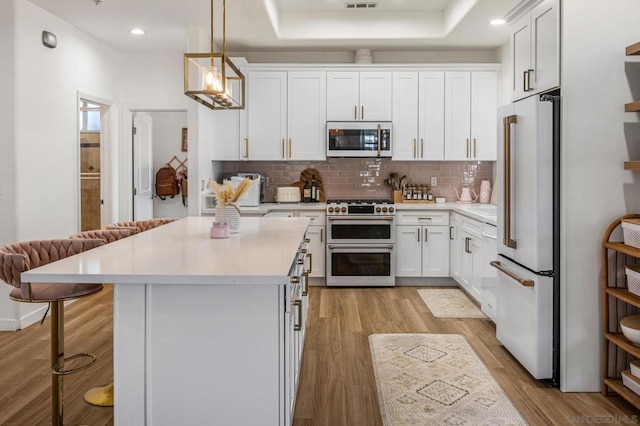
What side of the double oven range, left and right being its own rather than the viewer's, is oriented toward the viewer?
front

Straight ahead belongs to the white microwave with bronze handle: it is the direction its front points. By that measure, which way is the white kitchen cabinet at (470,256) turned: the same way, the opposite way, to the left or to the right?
to the right

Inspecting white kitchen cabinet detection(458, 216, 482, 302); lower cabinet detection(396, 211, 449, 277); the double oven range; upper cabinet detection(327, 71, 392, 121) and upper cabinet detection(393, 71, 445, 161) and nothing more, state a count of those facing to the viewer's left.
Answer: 1

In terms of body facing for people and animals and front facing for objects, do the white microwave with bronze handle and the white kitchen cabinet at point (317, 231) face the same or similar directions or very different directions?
same or similar directions

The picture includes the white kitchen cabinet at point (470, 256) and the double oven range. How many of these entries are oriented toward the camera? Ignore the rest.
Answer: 1

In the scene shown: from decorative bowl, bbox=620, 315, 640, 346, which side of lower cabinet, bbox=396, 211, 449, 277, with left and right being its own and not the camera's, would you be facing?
front

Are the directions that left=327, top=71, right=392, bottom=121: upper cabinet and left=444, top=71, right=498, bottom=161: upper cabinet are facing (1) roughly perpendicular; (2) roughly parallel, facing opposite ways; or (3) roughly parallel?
roughly parallel

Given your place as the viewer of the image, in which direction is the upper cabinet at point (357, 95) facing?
facing the viewer

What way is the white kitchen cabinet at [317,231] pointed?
toward the camera
